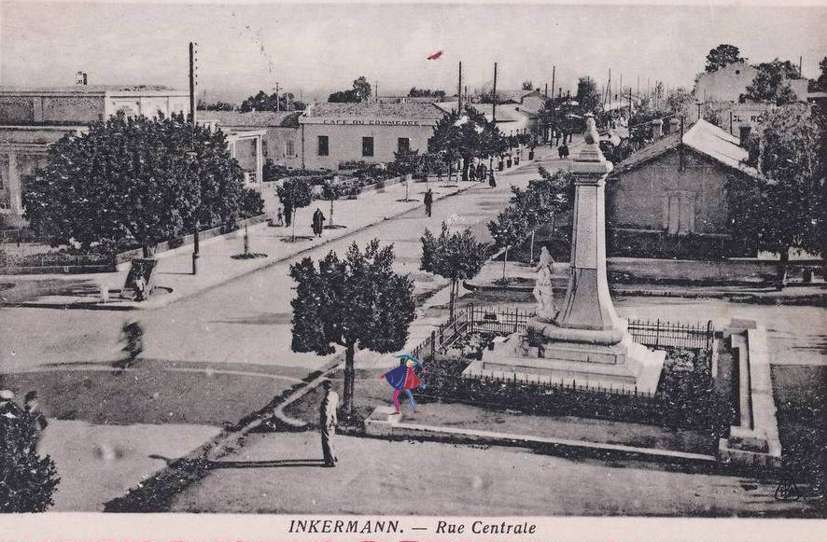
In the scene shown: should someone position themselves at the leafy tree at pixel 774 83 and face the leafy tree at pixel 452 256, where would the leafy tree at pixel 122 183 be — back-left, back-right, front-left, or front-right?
front-right

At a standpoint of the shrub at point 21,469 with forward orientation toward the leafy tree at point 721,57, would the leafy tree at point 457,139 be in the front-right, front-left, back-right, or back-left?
front-left

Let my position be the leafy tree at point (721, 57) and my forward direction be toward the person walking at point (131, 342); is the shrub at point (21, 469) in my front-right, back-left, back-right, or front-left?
front-left
